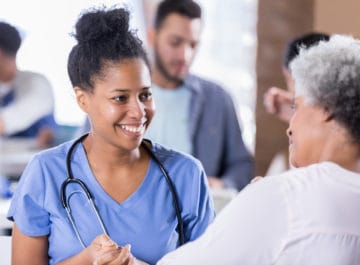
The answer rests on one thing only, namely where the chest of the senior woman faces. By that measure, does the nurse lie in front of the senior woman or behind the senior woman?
in front

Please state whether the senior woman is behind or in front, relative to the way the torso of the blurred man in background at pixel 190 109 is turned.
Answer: in front

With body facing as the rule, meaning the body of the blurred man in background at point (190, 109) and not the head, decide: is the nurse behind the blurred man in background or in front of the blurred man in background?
in front

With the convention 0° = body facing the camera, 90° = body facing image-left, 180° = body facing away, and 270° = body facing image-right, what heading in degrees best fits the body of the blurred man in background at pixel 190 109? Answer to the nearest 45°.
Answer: approximately 0°

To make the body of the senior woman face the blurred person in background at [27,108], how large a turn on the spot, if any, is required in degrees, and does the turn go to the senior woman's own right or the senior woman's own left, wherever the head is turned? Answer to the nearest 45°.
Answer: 0° — they already face them

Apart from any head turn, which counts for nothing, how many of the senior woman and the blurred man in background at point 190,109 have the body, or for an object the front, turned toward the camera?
1

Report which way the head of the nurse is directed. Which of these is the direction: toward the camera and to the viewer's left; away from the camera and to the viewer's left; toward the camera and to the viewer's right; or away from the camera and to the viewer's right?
toward the camera and to the viewer's right

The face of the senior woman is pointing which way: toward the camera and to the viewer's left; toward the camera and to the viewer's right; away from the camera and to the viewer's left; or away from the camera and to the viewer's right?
away from the camera and to the viewer's left

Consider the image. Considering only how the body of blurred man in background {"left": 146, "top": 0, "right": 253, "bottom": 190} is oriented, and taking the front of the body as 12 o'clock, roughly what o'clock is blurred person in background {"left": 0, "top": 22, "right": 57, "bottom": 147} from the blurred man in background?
The blurred person in background is roughly at 4 o'clock from the blurred man in background.

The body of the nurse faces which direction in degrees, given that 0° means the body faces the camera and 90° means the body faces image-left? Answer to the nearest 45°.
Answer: approximately 315°
